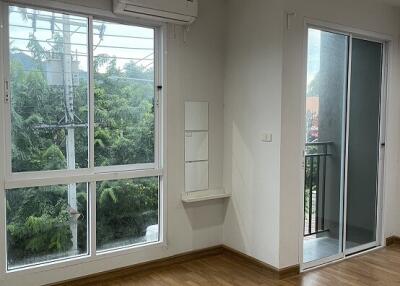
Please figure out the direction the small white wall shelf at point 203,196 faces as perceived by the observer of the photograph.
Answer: facing the viewer and to the right of the viewer

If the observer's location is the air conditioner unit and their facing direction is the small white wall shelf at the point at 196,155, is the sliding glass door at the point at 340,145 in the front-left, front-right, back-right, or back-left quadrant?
front-right

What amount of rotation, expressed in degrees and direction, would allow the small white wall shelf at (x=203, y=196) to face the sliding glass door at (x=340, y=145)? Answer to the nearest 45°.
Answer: approximately 45° to its left

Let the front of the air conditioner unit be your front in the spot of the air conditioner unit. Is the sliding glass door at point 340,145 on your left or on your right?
on your left

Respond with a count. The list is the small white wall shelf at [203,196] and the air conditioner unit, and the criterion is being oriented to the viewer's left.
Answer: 0

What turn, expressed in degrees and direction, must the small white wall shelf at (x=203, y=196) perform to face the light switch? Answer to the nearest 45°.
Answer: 0° — it already faces it

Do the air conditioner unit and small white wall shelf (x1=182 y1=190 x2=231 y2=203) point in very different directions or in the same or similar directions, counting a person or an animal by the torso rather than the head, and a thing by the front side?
same or similar directions
